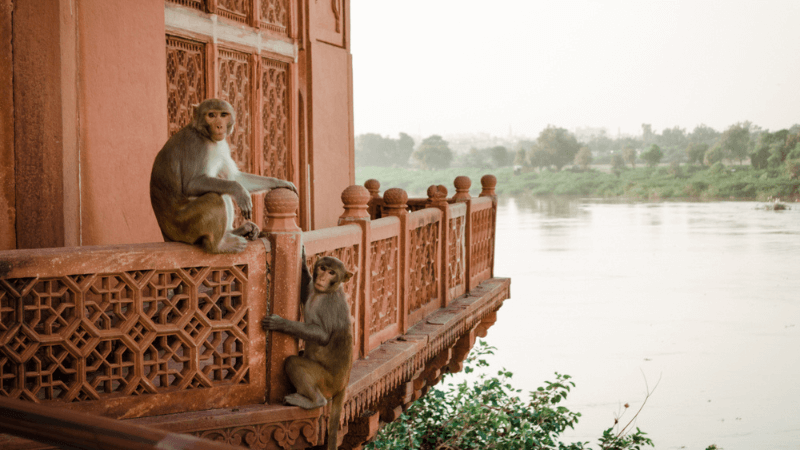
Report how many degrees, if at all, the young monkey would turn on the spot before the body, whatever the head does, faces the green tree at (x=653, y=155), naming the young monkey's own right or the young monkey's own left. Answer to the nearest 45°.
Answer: approximately 135° to the young monkey's own right
